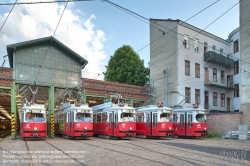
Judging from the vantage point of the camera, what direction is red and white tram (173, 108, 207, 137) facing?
facing the viewer and to the right of the viewer

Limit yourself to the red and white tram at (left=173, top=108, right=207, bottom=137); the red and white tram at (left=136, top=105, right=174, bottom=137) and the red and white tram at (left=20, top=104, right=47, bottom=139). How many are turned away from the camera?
0

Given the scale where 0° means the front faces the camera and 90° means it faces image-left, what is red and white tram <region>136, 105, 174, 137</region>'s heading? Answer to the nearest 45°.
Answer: approximately 315°

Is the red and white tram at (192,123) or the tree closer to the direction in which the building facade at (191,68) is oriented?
the red and white tram

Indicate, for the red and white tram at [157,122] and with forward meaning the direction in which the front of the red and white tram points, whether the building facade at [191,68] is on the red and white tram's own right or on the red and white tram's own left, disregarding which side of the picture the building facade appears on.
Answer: on the red and white tram's own left

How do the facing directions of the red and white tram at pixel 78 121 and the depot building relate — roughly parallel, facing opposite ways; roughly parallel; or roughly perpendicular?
roughly parallel

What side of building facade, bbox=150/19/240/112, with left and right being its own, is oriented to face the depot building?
right

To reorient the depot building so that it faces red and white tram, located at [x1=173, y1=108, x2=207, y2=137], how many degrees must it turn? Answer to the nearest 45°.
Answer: approximately 90° to its left

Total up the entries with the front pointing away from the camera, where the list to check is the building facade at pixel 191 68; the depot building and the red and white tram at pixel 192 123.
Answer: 0

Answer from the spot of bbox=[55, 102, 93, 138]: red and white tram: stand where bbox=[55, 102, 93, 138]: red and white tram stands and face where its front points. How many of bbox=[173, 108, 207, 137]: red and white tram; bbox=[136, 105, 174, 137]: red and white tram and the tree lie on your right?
0

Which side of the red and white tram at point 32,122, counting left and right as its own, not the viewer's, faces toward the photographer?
front

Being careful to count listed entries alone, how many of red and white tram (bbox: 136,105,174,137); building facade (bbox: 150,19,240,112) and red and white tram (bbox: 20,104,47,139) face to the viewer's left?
0
